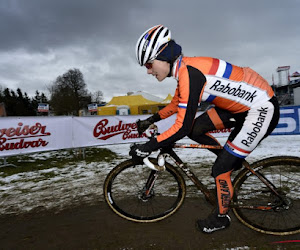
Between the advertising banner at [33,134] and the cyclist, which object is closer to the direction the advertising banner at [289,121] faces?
the cyclist

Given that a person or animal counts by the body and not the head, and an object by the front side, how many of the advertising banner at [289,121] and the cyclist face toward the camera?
1

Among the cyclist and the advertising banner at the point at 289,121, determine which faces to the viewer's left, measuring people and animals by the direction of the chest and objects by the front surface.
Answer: the cyclist

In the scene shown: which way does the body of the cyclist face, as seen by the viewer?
to the viewer's left

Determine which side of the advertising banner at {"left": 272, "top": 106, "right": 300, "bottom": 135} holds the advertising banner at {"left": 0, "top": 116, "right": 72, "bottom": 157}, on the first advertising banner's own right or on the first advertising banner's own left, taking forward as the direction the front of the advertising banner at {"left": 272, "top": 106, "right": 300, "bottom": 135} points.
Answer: on the first advertising banner's own right

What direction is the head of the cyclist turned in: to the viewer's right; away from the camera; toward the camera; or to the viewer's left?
to the viewer's left

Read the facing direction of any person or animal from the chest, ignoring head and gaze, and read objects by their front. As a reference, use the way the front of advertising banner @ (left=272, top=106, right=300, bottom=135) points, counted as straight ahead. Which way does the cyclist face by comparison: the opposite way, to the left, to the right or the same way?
to the right

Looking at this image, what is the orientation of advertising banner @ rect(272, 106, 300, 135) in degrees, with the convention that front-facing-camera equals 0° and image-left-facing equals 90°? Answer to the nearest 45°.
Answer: approximately 0°

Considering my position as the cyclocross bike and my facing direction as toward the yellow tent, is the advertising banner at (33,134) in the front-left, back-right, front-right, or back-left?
front-left

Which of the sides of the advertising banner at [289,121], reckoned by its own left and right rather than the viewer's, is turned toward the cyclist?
front

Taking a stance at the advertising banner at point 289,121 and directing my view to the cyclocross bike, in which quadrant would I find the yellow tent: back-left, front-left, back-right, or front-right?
back-right

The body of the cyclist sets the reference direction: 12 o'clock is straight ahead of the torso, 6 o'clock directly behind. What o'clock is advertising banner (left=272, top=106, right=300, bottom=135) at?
The advertising banner is roughly at 4 o'clock from the cyclist.

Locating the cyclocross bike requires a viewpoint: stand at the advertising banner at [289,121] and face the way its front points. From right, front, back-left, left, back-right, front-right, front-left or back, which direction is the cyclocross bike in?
front
